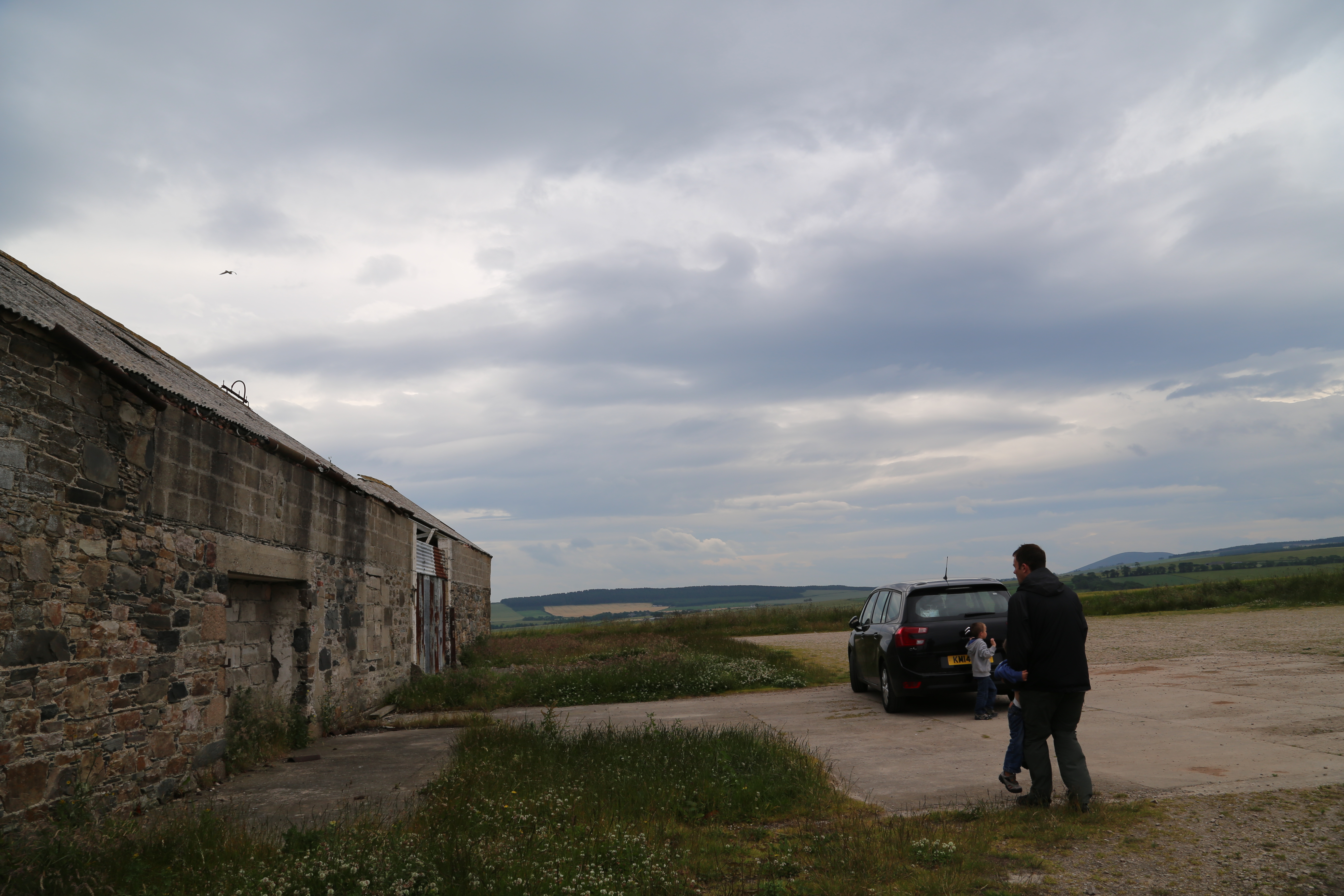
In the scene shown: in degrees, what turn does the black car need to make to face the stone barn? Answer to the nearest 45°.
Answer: approximately 90° to its left

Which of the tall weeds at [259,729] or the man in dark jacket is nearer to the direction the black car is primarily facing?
the tall weeds

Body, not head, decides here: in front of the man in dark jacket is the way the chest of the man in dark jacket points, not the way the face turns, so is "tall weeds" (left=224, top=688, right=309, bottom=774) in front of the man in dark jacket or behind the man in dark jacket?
in front

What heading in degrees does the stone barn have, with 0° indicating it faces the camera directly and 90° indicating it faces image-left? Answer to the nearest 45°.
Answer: approximately 315°

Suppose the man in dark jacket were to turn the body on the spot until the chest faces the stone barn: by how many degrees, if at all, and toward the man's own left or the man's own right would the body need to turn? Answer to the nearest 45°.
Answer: approximately 45° to the man's own left

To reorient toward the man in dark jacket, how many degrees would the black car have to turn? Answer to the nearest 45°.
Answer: approximately 135° to its left

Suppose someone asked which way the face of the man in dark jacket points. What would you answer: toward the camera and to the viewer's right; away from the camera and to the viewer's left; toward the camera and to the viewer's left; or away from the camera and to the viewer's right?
away from the camera and to the viewer's left

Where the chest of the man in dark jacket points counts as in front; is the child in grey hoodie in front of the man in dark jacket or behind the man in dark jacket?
in front

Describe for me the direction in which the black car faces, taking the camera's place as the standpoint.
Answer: facing away from the viewer and to the left of the viewer

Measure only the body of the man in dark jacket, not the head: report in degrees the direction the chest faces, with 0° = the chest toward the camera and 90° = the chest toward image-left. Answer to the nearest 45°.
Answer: approximately 135°

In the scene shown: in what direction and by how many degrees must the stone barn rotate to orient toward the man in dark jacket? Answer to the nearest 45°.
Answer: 0° — it already faces them

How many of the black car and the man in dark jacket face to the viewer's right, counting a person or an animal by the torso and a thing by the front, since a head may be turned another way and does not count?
0

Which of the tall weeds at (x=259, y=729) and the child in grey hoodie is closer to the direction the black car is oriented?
the tall weeds

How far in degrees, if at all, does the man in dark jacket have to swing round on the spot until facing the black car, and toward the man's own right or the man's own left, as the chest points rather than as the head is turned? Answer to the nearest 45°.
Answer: approximately 45° to the man's own right
